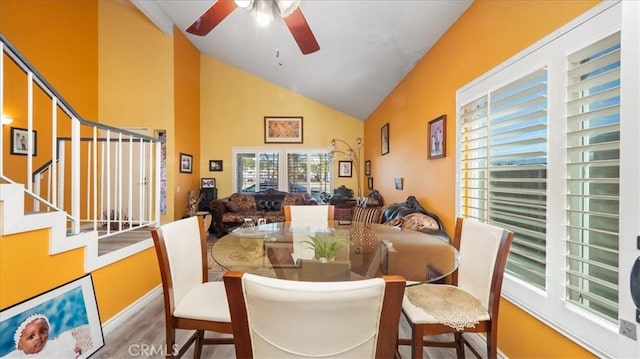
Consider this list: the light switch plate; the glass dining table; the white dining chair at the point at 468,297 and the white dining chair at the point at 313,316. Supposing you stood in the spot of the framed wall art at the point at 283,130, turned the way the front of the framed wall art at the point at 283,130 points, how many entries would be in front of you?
4

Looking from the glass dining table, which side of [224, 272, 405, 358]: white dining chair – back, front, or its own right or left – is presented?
front

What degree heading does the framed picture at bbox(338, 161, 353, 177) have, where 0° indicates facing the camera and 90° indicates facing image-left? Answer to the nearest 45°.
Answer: approximately 0°

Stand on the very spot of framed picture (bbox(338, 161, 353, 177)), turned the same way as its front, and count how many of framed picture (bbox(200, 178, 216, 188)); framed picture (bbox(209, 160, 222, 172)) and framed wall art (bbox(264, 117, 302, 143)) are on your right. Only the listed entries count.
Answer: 3

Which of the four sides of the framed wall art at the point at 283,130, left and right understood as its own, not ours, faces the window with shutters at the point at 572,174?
front

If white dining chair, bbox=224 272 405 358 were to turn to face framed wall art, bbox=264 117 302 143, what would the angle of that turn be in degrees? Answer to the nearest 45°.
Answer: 0° — it already faces it

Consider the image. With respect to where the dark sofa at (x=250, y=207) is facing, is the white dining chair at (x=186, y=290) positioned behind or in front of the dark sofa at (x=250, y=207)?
in front

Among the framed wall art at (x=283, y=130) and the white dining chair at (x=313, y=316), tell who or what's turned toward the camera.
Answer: the framed wall art

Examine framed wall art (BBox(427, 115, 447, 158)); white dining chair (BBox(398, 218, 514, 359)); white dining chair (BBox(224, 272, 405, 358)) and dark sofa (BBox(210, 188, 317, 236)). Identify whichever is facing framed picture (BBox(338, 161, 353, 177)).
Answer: white dining chair (BBox(224, 272, 405, 358))

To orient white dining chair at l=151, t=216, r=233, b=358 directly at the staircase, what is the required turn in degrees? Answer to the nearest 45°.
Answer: approximately 180°

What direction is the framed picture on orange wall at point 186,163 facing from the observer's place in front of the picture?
facing the viewer and to the right of the viewer

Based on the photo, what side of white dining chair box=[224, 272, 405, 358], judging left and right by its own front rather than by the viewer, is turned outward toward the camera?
back

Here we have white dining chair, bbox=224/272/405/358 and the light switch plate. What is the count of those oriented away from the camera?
1

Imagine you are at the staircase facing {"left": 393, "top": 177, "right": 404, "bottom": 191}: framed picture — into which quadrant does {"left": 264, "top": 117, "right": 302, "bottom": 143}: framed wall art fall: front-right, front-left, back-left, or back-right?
front-left
